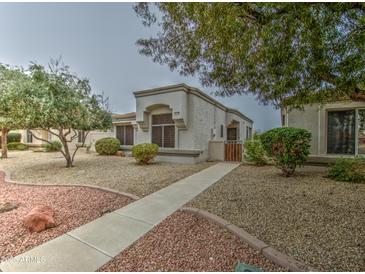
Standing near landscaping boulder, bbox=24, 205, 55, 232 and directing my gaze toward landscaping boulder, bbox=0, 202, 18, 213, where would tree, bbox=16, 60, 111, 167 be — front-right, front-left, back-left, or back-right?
front-right

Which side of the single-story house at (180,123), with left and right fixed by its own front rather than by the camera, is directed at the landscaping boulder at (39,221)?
front

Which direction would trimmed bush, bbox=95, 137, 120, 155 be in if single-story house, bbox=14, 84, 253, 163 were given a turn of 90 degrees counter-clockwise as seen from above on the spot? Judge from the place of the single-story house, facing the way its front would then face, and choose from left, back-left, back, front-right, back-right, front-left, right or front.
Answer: back

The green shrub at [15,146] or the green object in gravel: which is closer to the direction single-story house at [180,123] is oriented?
the green object in gravel

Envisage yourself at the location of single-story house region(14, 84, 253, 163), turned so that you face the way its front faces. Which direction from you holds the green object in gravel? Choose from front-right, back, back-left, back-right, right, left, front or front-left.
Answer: front-left

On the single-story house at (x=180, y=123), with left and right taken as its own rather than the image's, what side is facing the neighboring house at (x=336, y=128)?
left

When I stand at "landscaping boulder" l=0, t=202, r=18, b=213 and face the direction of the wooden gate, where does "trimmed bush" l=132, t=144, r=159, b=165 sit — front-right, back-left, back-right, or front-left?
front-left

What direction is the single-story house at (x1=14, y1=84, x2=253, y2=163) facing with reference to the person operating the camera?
facing the viewer and to the left of the viewer

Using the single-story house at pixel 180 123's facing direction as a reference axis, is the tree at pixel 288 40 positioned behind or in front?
in front

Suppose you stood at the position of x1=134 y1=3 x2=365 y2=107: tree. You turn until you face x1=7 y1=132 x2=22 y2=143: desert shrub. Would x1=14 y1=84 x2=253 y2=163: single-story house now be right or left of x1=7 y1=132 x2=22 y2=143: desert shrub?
right

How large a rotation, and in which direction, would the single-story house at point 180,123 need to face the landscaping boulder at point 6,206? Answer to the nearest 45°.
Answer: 0° — it already faces it

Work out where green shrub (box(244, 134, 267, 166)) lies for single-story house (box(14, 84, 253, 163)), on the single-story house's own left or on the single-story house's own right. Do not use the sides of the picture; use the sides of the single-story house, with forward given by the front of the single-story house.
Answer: on the single-story house's own left

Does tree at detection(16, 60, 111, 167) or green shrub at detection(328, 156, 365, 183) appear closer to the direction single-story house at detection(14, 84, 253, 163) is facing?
the tree

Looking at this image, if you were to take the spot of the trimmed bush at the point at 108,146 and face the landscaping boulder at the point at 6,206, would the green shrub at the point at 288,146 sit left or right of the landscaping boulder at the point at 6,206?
left

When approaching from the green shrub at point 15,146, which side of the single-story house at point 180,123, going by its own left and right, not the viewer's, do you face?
right

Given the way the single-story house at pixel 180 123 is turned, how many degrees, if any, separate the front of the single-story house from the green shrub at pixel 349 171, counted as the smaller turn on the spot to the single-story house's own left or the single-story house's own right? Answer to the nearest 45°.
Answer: approximately 90° to the single-story house's own left
